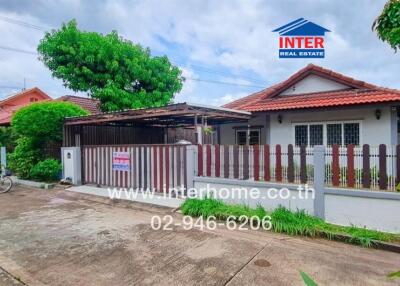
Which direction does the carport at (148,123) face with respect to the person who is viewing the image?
facing the viewer and to the left of the viewer

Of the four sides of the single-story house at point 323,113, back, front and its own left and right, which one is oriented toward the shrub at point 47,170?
right

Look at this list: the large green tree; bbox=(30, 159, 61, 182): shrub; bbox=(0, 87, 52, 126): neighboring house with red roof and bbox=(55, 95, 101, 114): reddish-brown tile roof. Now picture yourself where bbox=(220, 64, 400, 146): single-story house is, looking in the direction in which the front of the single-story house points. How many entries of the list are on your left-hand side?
0

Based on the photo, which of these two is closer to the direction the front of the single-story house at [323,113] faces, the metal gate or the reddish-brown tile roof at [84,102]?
the metal gate

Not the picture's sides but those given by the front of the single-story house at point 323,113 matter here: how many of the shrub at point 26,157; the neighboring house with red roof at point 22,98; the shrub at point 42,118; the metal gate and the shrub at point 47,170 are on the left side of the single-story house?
0

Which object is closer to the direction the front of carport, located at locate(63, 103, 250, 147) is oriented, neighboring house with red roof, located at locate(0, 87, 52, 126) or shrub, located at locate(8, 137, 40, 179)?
the shrub

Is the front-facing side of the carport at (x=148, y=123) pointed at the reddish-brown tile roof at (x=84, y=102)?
no

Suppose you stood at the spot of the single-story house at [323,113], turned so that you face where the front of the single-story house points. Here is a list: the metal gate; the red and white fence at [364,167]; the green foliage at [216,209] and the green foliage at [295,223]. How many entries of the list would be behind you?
0

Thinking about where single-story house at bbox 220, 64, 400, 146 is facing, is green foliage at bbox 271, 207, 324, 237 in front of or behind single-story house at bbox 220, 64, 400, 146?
in front

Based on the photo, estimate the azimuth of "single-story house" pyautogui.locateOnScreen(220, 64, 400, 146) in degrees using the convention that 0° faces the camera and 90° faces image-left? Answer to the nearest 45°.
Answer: approximately 0°

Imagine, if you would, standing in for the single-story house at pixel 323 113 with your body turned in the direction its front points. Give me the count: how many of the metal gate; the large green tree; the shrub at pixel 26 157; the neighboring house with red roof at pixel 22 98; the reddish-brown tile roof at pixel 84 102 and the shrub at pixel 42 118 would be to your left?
0

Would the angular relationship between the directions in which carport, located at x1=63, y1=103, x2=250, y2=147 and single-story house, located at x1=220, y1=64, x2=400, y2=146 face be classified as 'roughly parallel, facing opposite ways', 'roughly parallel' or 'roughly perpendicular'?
roughly parallel

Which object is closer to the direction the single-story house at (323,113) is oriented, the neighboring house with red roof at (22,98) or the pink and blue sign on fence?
the pink and blue sign on fence

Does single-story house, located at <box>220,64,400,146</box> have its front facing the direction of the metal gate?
no

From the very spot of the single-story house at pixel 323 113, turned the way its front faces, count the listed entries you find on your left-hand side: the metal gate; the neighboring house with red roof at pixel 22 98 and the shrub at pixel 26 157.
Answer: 0

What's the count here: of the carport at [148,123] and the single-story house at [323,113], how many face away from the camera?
0

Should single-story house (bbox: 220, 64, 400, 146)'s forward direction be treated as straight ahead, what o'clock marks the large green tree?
The large green tree is roughly at 3 o'clock from the single-story house.
